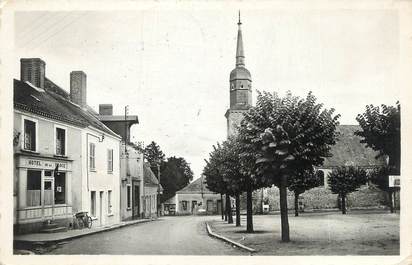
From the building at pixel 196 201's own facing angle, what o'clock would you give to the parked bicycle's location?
The parked bicycle is roughly at 12 o'clock from the building.

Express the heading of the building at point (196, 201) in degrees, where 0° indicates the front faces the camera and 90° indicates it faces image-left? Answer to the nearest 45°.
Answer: approximately 0°

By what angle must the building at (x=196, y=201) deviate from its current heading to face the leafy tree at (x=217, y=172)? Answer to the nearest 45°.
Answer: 0° — it already faces it

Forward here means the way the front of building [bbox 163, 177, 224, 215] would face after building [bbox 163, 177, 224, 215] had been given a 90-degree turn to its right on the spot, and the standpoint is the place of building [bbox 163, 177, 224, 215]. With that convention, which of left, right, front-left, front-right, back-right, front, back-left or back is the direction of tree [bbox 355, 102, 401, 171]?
left
